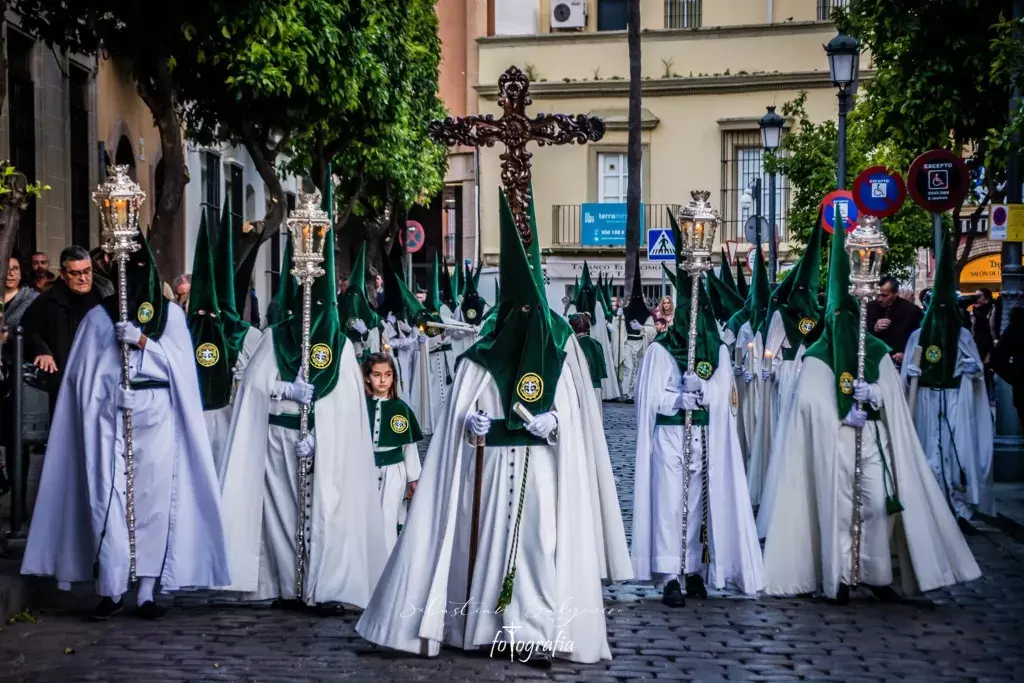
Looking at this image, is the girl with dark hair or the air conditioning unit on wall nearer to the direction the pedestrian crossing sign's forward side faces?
the girl with dark hair

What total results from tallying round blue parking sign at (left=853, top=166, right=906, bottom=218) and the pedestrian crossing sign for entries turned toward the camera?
2

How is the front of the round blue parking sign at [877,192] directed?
toward the camera

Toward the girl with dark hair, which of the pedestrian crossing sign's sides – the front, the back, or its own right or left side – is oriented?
front

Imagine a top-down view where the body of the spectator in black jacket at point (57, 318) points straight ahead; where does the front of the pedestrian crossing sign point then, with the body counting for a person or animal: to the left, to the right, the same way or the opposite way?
to the right

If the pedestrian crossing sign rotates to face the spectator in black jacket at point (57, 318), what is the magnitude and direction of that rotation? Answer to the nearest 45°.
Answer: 0° — it already faces them

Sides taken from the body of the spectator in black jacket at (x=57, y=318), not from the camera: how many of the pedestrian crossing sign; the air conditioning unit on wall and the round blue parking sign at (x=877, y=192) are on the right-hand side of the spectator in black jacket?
0

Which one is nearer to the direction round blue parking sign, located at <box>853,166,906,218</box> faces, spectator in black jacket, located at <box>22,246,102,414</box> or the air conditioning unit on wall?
the spectator in black jacket

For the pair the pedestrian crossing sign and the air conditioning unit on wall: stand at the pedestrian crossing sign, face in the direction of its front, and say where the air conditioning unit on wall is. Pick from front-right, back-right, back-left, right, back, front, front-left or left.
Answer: back

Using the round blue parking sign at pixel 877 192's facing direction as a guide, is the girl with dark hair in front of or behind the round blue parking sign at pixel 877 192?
in front

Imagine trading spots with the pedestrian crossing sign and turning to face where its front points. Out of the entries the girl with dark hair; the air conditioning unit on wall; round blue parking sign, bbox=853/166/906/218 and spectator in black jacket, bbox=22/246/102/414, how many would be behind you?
1

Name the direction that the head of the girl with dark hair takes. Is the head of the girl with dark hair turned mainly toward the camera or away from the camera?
toward the camera

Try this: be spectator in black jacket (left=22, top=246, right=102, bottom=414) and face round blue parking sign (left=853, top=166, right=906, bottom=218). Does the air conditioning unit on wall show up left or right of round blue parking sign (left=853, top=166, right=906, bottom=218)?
left

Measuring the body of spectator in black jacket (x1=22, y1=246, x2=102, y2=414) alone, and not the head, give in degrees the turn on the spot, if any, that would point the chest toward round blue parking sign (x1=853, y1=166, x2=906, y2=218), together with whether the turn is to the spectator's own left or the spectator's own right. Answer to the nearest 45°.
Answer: approximately 45° to the spectator's own left

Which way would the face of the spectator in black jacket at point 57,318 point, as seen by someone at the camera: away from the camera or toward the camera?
toward the camera

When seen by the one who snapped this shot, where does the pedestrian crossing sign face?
facing the viewer
